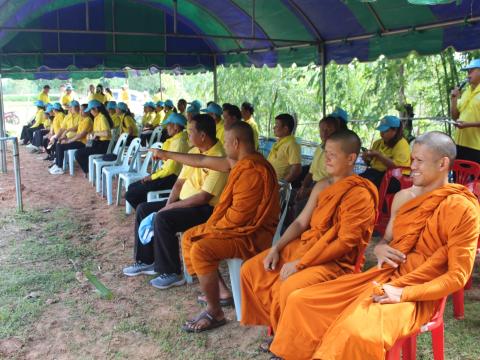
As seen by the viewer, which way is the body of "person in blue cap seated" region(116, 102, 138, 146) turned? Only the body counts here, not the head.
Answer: to the viewer's left

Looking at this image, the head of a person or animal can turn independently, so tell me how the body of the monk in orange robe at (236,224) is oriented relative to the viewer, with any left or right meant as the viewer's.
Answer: facing to the left of the viewer

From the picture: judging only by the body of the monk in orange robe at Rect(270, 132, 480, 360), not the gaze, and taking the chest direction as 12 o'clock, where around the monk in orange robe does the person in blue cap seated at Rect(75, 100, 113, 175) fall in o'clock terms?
The person in blue cap seated is roughly at 3 o'clock from the monk in orange robe.

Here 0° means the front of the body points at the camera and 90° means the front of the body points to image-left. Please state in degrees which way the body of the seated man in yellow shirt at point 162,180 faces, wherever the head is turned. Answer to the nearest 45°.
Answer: approximately 90°

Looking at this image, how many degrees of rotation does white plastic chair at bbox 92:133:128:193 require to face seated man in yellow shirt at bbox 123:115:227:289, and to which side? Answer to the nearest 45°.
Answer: approximately 90° to its left

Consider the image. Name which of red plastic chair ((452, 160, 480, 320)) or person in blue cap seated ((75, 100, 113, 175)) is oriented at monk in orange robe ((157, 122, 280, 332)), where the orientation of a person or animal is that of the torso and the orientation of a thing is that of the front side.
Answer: the red plastic chair

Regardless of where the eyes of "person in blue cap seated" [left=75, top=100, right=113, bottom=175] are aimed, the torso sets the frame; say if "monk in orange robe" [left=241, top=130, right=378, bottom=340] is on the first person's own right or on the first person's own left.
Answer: on the first person's own left

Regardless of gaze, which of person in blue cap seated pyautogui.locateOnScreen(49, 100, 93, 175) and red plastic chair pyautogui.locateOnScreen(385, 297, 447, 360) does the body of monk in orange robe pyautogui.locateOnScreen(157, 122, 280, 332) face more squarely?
the person in blue cap seated

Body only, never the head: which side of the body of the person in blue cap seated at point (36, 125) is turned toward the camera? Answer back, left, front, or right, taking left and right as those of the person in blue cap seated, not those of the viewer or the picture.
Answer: left

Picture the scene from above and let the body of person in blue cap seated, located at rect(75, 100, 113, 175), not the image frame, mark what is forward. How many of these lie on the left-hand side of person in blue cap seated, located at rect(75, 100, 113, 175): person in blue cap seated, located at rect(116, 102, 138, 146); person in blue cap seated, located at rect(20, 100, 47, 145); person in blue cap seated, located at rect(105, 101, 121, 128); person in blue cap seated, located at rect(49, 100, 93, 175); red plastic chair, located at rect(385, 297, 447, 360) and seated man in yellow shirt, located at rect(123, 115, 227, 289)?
2

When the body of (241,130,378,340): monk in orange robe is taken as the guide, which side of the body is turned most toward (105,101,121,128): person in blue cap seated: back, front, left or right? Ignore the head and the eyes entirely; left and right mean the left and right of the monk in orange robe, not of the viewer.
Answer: right

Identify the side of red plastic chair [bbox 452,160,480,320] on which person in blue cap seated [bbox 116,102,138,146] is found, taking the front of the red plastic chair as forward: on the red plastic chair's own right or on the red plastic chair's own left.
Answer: on the red plastic chair's own right

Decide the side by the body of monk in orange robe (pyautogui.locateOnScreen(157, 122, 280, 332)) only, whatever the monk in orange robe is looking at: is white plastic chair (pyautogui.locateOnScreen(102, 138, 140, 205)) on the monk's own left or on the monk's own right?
on the monk's own right

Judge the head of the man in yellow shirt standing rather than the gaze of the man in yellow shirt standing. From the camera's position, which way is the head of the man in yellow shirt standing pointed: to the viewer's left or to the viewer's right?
to the viewer's left

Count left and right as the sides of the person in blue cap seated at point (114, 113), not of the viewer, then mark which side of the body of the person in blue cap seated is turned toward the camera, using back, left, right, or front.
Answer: left
